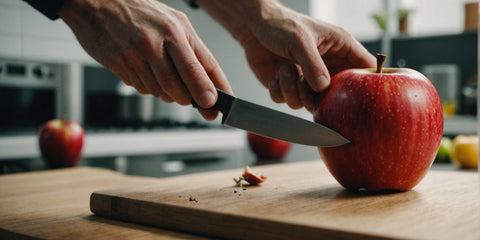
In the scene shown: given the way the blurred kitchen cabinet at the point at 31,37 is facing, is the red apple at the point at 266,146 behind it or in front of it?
in front

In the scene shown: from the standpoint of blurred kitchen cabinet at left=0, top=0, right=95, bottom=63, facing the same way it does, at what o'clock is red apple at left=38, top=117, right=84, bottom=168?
The red apple is roughly at 12 o'clock from the blurred kitchen cabinet.

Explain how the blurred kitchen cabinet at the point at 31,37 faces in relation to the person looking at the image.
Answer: facing the viewer

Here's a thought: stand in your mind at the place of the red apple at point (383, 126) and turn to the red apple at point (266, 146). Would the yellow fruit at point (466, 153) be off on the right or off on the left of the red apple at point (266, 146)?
right

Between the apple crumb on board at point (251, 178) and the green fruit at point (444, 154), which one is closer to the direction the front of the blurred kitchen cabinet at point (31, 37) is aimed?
the apple crumb on board

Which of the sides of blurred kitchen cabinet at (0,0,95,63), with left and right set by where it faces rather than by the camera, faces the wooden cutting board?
front

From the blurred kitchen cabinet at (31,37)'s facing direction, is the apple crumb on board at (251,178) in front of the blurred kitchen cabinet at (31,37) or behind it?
in front

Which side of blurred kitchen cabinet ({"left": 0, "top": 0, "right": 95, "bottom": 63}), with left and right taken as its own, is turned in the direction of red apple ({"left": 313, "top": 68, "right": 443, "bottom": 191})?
front

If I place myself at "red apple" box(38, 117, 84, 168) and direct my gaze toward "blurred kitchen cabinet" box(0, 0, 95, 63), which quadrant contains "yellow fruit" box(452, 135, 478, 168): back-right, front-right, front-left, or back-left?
back-right

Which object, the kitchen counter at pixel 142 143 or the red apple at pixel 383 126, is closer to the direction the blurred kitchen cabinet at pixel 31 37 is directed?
the red apple

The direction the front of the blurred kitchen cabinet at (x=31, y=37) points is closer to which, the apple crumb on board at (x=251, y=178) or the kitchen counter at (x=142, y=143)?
the apple crumb on board
